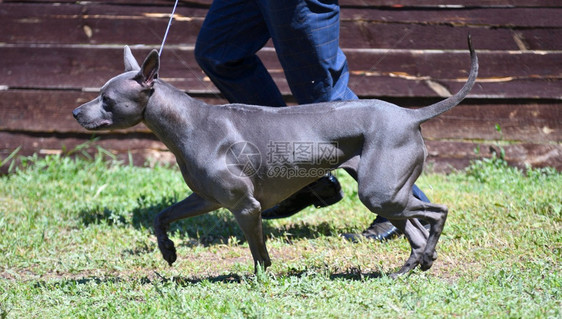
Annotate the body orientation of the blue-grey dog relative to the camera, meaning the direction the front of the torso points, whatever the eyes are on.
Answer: to the viewer's left
